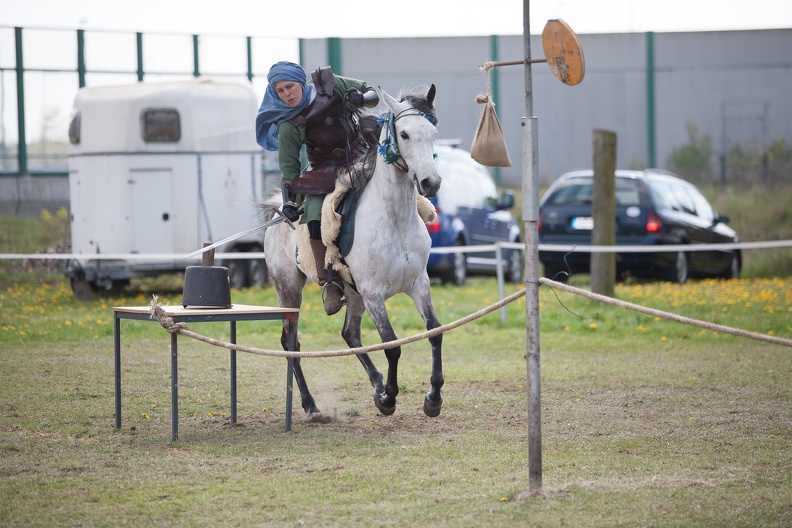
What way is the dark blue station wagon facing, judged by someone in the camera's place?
facing away from the viewer and to the right of the viewer

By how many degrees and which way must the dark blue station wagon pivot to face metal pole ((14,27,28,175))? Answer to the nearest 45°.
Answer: approximately 135° to its left

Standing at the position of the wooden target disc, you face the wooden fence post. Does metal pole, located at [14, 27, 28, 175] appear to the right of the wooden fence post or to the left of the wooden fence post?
left

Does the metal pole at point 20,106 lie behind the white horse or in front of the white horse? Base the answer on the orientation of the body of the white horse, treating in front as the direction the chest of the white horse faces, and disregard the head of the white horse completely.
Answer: behind

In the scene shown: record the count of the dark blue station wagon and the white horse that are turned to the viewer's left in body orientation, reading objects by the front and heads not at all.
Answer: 0

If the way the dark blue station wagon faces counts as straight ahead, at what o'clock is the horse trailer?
The horse trailer is roughly at 7 o'clock from the dark blue station wagon.

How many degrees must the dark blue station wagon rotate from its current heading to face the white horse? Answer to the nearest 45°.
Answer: approximately 135° to its right

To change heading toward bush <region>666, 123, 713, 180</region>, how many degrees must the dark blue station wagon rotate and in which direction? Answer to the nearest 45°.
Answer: approximately 45° to its left

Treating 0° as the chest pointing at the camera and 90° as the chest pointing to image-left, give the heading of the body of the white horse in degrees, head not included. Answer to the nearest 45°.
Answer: approximately 315°

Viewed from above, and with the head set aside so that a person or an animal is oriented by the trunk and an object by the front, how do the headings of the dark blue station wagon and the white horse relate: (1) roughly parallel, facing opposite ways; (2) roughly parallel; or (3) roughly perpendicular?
roughly perpendicular
